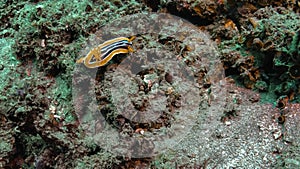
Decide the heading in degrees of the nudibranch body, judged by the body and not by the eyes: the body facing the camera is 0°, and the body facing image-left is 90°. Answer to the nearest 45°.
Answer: approximately 270°
